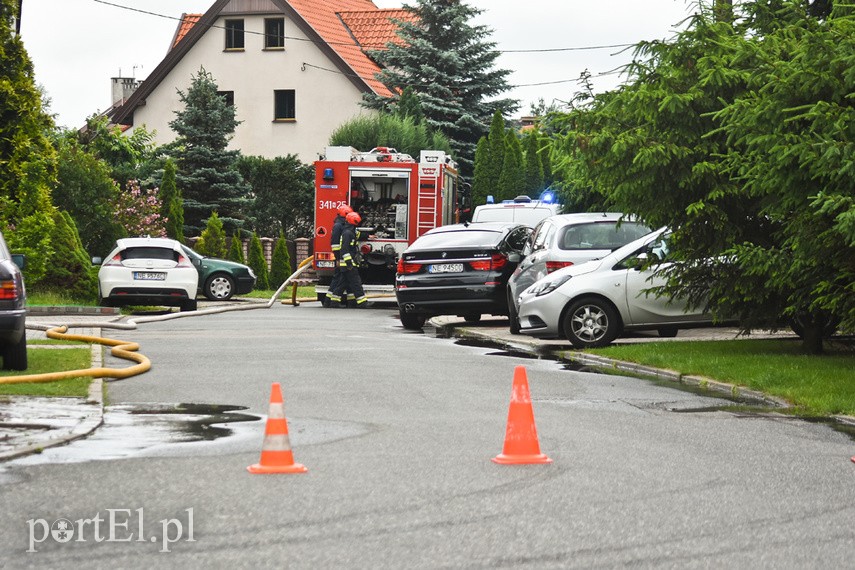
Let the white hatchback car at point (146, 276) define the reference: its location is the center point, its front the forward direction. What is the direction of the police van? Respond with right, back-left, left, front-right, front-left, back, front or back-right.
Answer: right

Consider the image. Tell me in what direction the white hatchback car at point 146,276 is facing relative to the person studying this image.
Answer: facing away from the viewer

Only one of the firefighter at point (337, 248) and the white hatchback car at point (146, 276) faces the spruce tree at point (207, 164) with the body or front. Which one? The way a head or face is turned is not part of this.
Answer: the white hatchback car

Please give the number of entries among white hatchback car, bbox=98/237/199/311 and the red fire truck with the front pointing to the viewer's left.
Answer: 0

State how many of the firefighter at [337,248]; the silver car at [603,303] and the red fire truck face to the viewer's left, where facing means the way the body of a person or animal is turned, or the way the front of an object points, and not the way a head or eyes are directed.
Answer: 1

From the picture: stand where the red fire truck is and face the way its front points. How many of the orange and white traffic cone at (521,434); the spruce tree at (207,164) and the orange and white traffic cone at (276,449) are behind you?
2

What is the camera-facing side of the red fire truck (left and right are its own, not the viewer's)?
back

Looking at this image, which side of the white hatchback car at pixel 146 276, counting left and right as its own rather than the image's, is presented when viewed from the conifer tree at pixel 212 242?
front

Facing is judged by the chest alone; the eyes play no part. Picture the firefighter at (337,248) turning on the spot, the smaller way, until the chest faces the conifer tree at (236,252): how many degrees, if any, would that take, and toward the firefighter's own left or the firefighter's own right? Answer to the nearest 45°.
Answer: approximately 90° to the firefighter's own left

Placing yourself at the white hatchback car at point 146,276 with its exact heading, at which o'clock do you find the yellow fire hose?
The yellow fire hose is roughly at 6 o'clock from the white hatchback car.

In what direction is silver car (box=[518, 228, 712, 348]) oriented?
to the viewer's left
